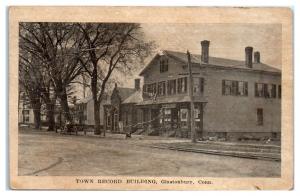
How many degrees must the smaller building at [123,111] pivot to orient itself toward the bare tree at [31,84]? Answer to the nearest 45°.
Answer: approximately 45° to its right

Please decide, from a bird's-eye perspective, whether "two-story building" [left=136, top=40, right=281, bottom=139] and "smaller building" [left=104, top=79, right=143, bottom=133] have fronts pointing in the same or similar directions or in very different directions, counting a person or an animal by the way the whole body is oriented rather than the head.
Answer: same or similar directions

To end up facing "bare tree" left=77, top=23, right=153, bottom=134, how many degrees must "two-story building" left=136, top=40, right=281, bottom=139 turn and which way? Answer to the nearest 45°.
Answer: approximately 45° to its right

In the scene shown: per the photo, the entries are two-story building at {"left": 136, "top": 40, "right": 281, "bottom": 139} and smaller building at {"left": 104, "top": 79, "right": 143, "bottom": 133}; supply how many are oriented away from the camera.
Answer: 0

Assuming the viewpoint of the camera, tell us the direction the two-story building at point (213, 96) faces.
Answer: facing the viewer and to the left of the viewer

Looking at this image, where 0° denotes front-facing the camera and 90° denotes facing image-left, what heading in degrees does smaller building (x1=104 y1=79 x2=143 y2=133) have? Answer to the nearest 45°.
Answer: approximately 45°
